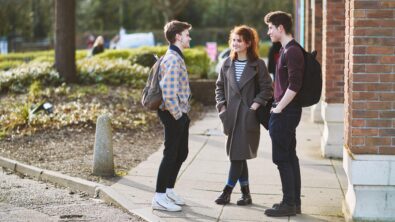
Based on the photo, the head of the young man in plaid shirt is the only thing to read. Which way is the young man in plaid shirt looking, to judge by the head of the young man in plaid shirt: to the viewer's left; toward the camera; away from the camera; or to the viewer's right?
to the viewer's right

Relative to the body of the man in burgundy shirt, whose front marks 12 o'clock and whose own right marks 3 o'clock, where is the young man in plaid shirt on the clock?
The young man in plaid shirt is roughly at 12 o'clock from the man in burgundy shirt.

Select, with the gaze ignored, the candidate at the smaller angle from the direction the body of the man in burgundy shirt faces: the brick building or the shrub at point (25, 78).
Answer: the shrub

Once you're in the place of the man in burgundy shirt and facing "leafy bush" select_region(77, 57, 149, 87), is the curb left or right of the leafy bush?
left

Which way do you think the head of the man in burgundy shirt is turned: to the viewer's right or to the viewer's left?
to the viewer's left

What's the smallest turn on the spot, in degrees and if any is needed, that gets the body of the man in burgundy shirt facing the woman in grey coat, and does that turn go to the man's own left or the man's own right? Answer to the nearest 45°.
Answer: approximately 45° to the man's own right

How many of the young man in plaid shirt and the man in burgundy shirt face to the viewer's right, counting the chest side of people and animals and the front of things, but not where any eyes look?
1

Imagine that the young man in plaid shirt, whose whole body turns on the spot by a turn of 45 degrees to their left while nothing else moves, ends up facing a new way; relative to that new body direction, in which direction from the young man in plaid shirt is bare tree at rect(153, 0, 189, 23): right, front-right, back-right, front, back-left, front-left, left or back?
front-left

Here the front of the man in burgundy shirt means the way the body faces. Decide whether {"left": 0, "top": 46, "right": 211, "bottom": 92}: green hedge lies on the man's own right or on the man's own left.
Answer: on the man's own right

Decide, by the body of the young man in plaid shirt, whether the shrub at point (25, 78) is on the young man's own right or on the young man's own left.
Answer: on the young man's own left

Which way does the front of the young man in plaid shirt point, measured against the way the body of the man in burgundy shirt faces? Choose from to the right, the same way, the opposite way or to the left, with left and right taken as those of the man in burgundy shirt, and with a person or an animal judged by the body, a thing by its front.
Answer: the opposite way

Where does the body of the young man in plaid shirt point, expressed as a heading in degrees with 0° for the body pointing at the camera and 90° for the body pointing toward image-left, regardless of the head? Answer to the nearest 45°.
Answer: approximately 270°

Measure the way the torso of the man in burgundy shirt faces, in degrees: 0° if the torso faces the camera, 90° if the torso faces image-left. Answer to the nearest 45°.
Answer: approximately 90°

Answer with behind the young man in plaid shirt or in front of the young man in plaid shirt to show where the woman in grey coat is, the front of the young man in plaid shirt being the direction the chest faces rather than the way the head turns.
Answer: in front
